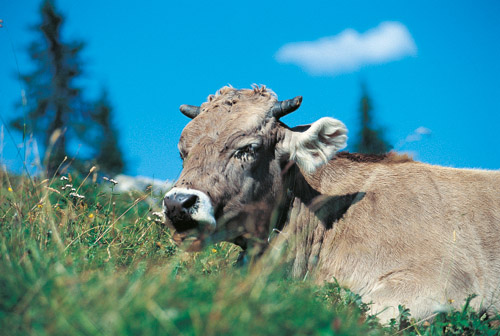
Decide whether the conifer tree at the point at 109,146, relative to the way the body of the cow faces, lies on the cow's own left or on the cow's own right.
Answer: on the cow's own right

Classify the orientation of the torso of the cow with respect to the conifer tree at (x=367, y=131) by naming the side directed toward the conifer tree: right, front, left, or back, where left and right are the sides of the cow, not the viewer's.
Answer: right

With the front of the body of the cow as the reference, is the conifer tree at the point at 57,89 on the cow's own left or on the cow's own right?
on the cow's own right

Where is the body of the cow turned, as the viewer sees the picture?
to the viewer's left
